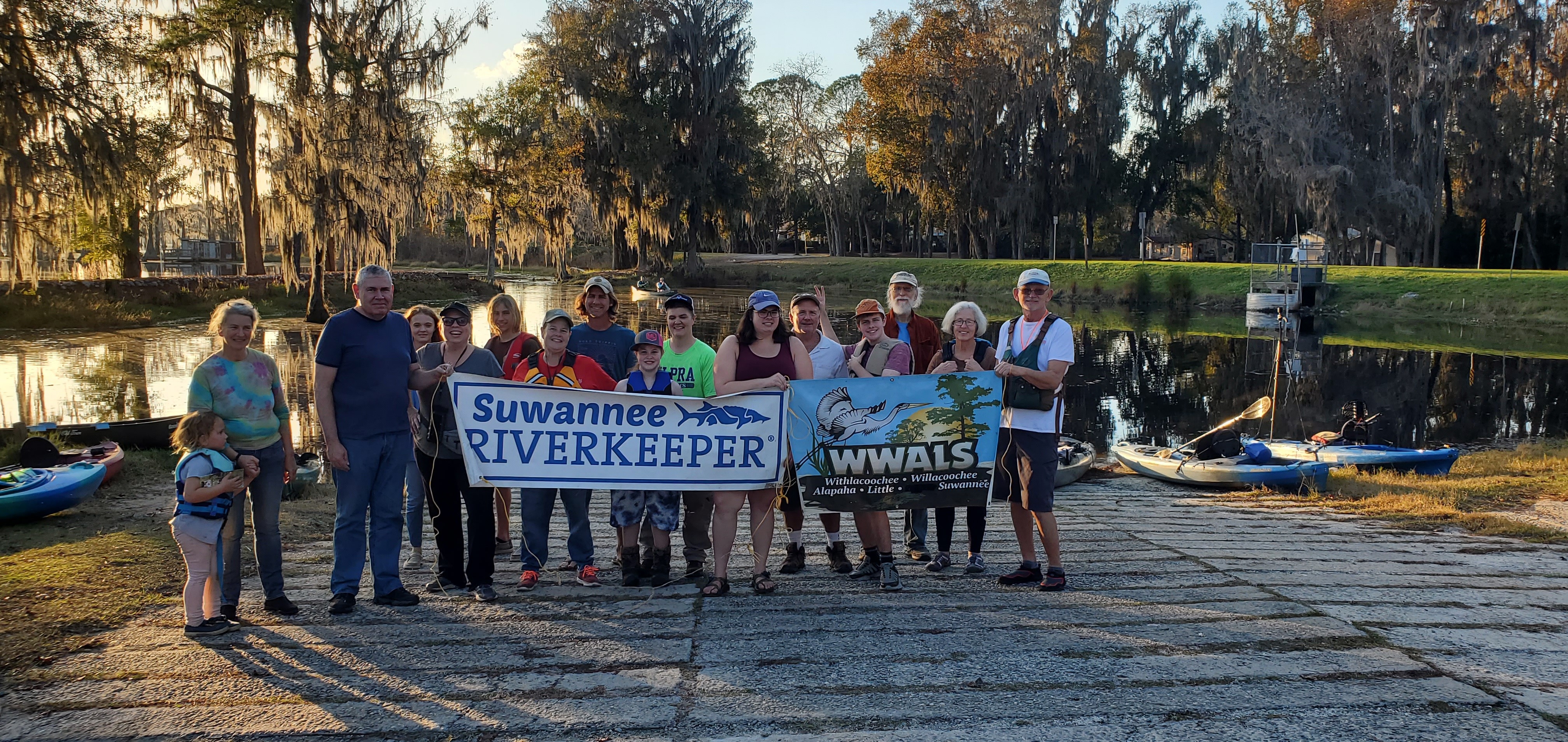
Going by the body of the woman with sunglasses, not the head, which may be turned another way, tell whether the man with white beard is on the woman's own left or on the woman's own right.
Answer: on the woman's own left

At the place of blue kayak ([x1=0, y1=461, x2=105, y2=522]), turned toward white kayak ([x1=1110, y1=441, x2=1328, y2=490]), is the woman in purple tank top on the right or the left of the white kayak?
right

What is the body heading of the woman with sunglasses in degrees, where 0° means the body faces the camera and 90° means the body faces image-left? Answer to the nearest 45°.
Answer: approximately 0°

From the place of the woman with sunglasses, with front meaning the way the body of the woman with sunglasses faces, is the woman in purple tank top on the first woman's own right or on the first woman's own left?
on the first woman's own left

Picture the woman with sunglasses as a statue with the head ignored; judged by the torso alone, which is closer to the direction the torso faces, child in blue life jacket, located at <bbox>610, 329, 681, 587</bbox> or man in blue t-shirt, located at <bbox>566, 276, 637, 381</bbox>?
the child in blue life jacket

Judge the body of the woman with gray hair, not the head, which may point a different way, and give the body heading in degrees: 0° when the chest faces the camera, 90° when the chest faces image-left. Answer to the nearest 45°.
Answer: approximately 0°

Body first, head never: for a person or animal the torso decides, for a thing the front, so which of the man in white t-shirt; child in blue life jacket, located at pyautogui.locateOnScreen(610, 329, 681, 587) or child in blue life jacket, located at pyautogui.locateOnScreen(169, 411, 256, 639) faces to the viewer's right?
child in blue life jacket, located at pyautogui.locateOnScreen(169, 411, 256, 639)

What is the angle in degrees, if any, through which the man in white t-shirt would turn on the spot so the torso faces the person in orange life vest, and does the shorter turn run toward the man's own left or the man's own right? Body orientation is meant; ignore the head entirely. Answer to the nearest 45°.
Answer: approximately 45° to the man's own right

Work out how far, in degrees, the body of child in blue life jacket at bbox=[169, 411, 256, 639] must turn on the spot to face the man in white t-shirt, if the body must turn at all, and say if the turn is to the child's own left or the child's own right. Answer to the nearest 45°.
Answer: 0° — they already face them
